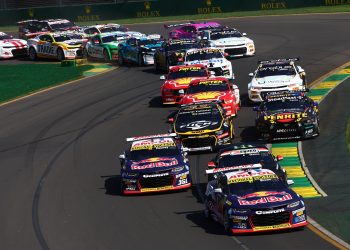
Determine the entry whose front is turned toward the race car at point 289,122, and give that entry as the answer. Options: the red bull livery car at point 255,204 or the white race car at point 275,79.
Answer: the white race car

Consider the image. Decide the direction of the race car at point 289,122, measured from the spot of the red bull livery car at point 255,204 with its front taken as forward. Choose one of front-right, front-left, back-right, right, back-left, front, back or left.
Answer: back-left

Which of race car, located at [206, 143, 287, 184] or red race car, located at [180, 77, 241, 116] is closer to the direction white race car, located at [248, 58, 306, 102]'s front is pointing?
the race car

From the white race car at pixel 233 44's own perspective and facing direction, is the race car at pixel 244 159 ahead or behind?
ahead

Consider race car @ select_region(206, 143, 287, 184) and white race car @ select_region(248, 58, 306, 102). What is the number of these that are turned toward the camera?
2

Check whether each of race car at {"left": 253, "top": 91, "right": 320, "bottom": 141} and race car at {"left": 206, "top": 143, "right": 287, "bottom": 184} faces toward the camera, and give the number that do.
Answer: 2

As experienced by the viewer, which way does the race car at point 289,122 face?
facing the viewer

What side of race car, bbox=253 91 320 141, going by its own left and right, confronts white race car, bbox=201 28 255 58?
back

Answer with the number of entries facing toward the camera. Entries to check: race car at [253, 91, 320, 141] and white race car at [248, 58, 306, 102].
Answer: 2

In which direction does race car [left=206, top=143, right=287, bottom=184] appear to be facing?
toward the camera

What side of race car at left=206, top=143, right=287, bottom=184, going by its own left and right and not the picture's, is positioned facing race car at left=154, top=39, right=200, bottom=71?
back

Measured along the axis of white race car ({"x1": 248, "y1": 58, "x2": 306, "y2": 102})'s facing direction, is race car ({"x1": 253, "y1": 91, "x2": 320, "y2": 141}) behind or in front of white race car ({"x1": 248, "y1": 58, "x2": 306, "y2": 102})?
in front

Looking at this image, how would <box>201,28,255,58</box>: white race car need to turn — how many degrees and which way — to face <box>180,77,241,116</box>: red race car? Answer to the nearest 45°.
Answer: approximately 45° to its right

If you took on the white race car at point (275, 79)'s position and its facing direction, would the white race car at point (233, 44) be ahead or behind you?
behind

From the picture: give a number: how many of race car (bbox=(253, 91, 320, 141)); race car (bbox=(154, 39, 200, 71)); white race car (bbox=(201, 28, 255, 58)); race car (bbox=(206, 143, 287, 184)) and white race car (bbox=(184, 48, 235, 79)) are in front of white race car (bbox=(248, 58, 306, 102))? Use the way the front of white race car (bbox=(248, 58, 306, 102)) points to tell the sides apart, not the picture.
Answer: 2

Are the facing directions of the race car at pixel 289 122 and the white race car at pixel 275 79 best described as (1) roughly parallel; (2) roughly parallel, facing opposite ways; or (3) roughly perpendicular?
roughly parallel

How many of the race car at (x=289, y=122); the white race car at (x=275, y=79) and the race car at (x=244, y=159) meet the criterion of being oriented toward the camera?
3

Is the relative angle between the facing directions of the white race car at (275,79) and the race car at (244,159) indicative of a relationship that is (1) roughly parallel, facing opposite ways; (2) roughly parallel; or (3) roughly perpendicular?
roughly parallel

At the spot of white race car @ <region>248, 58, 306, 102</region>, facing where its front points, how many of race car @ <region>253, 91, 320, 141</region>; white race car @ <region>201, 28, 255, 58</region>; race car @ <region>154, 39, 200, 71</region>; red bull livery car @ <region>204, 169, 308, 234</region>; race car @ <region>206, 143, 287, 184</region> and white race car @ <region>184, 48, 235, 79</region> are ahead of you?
3
